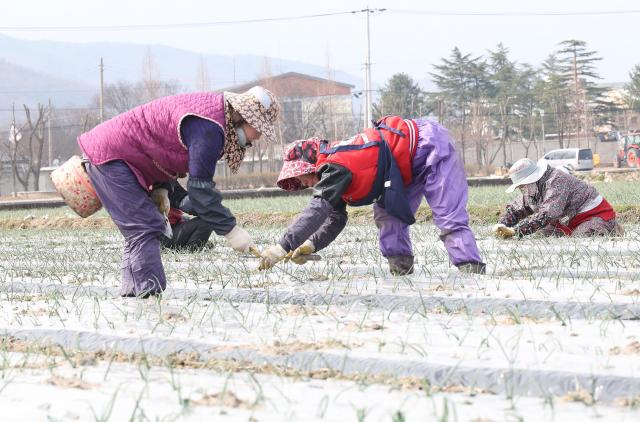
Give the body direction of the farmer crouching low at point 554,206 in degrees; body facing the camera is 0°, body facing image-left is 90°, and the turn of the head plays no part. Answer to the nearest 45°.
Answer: approximately 90°

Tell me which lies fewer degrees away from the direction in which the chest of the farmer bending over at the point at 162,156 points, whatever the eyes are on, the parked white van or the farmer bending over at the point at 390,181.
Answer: the farmer bending over

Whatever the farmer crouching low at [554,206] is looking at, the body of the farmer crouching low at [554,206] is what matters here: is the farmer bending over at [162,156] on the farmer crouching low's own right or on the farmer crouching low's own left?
on the farmer crouching low's own left

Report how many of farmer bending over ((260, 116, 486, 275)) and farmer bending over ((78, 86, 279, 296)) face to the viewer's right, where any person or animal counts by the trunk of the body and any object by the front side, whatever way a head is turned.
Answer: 1

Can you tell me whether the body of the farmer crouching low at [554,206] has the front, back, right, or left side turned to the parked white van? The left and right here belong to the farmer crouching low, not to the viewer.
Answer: right

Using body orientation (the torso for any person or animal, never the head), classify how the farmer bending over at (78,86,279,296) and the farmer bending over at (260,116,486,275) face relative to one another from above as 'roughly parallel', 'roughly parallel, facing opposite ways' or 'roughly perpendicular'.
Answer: roughly parallel, facing opposite ways

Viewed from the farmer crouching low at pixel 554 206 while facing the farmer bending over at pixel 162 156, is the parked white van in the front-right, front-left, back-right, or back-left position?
back-right

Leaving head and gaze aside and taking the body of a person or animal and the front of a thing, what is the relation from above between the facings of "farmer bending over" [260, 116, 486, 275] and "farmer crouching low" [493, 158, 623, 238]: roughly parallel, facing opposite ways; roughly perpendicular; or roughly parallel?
roughly parallel

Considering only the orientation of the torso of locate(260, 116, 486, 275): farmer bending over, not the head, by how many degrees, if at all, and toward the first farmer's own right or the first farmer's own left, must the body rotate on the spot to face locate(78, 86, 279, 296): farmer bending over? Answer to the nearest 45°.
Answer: approximately 45° to the first farmer's own left

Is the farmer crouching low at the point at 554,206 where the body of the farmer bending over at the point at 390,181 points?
no

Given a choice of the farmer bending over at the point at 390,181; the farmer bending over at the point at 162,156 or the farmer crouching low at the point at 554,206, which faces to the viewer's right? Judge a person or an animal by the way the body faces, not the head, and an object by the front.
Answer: the farmer bending over at the point at 162,156

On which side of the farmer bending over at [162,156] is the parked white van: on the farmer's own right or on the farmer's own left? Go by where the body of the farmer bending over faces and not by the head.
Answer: on the farmer's own left

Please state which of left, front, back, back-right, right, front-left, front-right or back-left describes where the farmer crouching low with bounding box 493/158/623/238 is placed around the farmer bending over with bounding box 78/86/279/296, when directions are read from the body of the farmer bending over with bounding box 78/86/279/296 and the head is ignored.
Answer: front-left

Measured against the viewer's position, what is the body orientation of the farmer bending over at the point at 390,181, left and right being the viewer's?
facing to the left of the viewer

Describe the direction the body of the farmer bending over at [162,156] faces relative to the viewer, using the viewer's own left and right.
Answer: facing to the right of the viewer
